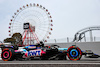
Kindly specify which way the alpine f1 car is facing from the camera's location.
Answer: facing to the right of the viewer
